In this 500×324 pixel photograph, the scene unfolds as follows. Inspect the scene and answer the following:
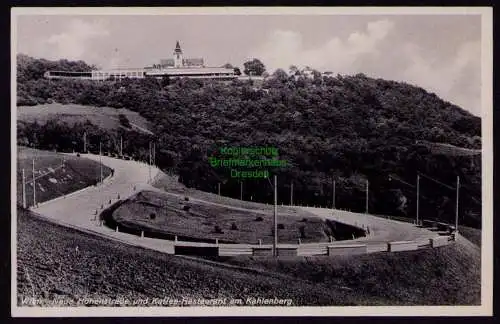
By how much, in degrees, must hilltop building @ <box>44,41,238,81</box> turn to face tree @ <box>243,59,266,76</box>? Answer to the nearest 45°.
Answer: approximately 90° to its left

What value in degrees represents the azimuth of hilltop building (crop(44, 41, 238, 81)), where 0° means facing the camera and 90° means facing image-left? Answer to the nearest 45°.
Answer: approximately 0°

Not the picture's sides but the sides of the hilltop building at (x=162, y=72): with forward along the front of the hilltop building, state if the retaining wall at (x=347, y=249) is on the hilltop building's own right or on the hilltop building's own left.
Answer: on the hilltop building's own left
